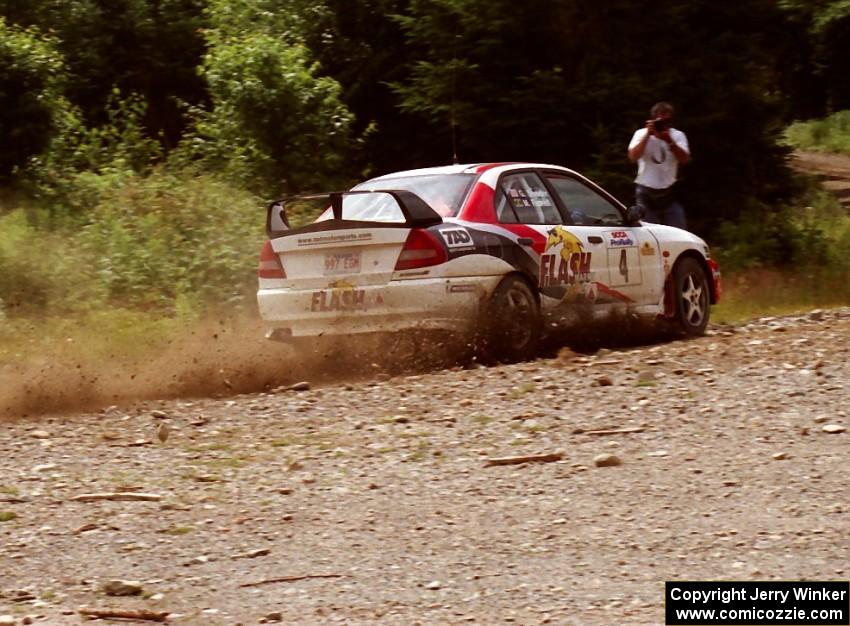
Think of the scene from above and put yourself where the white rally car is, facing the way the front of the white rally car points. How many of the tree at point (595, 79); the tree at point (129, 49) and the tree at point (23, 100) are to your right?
0

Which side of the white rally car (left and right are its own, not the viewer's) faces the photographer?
front

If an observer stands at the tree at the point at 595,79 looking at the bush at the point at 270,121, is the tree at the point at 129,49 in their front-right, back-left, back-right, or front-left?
front-right

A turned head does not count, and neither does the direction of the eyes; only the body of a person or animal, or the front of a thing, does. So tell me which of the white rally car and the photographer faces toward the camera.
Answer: the photographer

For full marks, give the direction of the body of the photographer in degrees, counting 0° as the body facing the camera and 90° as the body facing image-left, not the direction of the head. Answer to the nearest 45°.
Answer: approximately 0°

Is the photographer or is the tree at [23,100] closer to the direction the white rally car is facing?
the photographer

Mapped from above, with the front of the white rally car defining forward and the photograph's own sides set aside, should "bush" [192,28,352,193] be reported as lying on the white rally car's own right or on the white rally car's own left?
on the white rally car's own left

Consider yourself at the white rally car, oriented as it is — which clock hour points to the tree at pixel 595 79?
The tree is roughly at 11 o'clock from the white rally car.

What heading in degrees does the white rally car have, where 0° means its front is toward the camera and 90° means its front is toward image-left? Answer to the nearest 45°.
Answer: approximately 225°

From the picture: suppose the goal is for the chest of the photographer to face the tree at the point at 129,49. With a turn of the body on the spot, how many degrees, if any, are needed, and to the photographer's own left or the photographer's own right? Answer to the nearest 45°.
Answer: approximately 135° to the photographer's own right

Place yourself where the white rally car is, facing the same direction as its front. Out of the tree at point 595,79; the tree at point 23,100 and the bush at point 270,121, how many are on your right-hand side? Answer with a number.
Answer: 0

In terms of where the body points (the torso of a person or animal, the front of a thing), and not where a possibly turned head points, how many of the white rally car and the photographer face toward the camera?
1

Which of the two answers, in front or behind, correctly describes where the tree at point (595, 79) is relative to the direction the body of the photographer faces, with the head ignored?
behind

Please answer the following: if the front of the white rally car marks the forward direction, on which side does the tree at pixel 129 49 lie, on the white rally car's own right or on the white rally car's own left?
on the white rally car's own left
